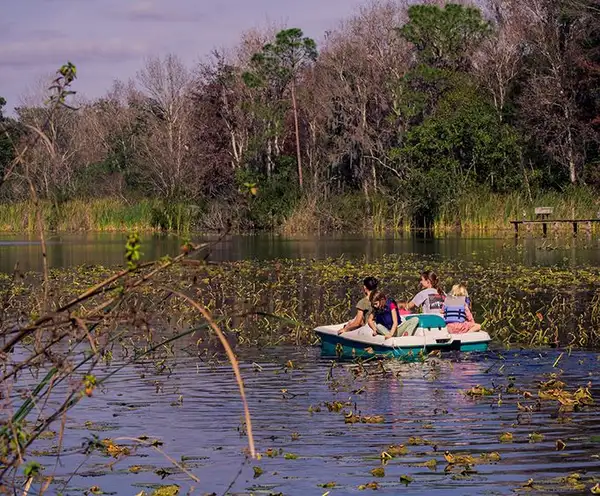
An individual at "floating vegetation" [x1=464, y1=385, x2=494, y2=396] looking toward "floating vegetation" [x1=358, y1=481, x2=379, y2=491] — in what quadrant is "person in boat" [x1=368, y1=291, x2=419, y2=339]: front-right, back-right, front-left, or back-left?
back-right

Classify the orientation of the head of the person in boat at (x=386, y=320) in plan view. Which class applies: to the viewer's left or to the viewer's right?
to the viewer's left

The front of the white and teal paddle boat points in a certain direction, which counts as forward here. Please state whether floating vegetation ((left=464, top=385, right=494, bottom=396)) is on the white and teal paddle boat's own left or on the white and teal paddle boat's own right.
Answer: on the white and teal paddle boat's own left

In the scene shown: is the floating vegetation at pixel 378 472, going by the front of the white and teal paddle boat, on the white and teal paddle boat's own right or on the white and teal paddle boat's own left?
on the white and teal paddle boat's own left

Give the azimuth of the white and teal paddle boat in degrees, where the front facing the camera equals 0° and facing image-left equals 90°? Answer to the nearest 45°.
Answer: approximately 90°

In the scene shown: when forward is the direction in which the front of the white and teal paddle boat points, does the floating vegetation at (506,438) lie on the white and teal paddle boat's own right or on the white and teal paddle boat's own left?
on the white and teal paddle boat's own left
